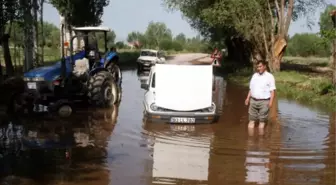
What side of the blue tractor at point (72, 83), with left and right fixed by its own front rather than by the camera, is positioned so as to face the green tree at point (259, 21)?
back

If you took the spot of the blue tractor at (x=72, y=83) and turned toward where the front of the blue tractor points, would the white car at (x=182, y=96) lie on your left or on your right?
on your left

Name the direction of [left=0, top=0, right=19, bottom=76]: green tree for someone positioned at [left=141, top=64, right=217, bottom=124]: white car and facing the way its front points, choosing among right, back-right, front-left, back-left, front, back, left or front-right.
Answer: back-right

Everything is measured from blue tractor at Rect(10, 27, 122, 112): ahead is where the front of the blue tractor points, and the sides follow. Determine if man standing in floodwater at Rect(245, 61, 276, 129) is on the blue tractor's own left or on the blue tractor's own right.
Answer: on the blue tractor's own left

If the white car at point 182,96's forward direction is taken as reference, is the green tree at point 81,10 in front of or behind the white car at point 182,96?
behind

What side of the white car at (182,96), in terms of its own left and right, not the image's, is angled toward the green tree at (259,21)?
back

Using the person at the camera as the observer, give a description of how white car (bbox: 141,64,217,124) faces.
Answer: facing the viewer

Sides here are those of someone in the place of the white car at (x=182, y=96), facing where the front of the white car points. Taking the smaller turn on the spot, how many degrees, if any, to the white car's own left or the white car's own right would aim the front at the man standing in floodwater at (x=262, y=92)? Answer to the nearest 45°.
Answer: approximately 45° to the white car's own left

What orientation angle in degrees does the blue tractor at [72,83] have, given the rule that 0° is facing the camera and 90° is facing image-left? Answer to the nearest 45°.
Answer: approximately 45°

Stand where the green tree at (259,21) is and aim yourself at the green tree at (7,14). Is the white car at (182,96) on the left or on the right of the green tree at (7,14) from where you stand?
left

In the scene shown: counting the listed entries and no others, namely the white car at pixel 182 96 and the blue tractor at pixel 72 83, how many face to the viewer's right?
0
